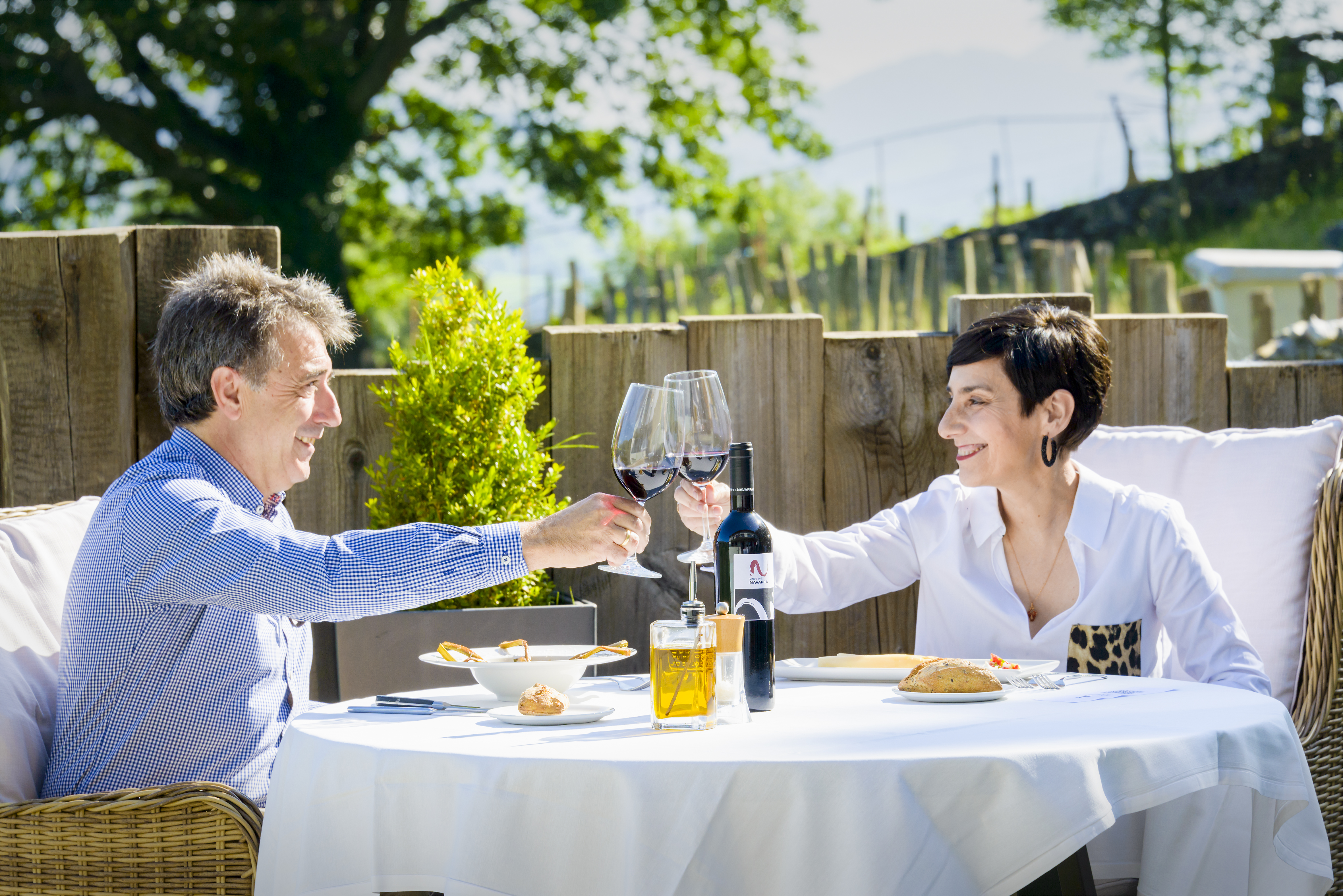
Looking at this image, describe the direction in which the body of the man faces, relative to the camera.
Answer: to the viewer's right

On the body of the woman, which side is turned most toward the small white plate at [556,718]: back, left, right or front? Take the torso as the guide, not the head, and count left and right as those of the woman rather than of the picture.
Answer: front

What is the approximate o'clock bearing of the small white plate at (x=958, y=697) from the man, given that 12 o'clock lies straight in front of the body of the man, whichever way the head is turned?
The small white plate is roughly at 1 o'clock from the man.

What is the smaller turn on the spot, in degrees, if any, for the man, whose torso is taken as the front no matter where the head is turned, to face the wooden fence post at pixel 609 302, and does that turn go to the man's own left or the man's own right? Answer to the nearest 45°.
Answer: approximately 90° to the man's own left

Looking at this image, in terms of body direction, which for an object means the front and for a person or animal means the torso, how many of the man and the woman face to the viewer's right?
1

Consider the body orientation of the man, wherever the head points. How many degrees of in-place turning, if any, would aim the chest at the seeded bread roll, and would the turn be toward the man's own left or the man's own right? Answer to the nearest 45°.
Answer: approximately 45° to the man's own right

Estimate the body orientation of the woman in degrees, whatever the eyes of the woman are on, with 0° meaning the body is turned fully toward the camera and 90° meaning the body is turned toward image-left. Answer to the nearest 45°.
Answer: approximately 45°

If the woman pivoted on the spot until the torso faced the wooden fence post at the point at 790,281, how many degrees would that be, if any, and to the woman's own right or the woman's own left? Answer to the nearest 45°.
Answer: approximately 135° to the woman's own right

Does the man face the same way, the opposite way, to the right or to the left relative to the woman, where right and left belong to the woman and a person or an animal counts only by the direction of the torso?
the opposite way

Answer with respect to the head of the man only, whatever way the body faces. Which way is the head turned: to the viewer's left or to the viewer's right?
to the viewer's right

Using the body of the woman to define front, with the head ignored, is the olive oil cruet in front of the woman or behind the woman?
in front

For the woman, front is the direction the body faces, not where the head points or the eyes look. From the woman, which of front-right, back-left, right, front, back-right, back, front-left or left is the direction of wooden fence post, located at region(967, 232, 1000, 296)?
back-right

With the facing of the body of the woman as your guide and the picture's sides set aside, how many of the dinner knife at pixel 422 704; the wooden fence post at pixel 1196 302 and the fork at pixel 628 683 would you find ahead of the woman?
2

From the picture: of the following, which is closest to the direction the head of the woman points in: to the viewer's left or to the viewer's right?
to the viewer's left

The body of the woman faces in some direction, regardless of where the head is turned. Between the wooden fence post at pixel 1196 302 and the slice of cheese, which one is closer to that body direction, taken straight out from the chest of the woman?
the slice of cheese
